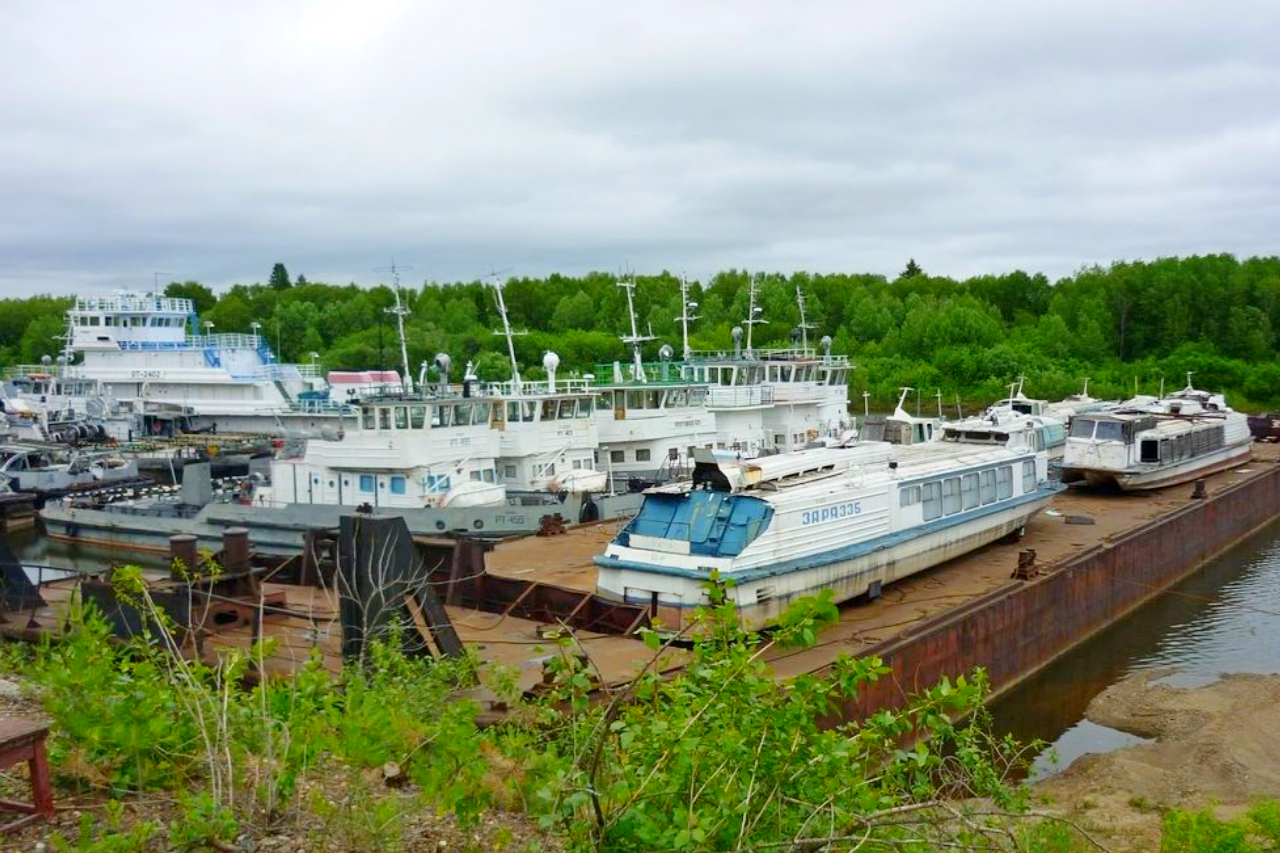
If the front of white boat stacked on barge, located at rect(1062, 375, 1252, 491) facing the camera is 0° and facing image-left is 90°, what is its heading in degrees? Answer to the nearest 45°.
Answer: approximately 45°

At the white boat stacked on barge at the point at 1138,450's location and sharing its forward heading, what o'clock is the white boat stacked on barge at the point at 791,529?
the white boat stacked on barge at the point at 791,529 is roughly at 11 o'clock from the white boat stacked on barge at the point at 1138,450.

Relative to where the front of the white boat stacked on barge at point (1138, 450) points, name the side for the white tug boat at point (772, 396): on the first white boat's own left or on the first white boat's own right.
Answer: on the first white boat's own right

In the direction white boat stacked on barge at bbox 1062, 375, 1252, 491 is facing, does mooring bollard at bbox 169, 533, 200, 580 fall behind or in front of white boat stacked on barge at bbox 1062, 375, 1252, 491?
in front
